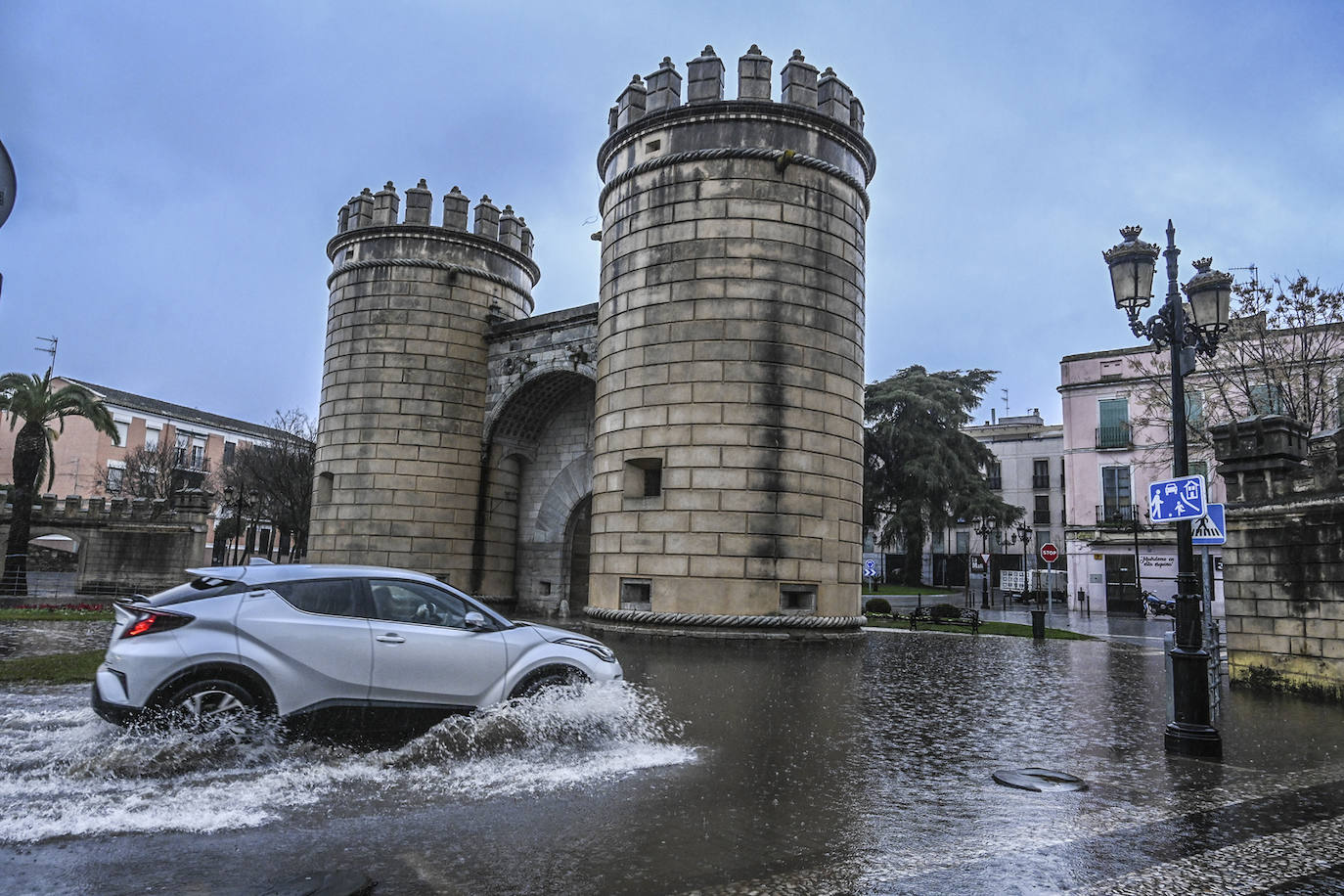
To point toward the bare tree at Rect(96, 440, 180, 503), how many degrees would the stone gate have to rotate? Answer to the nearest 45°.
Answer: approximately 90° to its right

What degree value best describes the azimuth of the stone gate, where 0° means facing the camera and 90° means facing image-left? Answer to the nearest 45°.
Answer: approximately 45°

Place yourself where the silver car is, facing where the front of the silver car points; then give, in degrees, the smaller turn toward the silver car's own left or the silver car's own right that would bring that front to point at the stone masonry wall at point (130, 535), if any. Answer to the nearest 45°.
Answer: approximately 90° to the silver car's own left

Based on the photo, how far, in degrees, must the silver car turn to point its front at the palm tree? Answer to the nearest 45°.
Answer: approximately 90° to its left

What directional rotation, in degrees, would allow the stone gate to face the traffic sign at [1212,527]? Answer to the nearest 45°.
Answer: approximately 90° to its left

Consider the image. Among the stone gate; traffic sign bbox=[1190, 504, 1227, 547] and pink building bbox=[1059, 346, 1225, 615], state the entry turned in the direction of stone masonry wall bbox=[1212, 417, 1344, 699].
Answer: the pink building

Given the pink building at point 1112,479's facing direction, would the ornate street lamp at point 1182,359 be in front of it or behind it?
in front

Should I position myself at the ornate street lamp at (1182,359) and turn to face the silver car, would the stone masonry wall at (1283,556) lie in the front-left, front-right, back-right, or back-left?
back-right

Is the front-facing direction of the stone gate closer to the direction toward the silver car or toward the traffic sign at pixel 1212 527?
the silver car

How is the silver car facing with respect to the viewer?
to the viewer's right

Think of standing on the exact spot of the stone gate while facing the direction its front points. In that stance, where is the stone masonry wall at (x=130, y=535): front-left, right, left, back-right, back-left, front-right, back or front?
right
